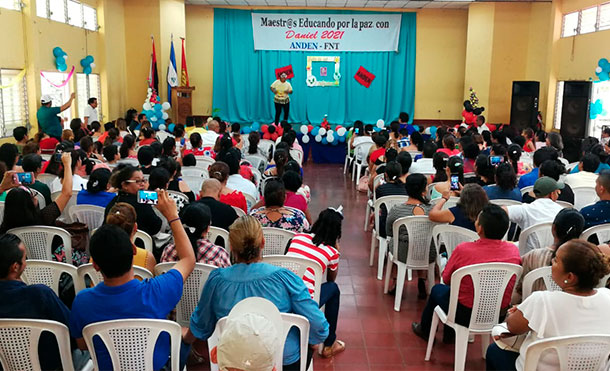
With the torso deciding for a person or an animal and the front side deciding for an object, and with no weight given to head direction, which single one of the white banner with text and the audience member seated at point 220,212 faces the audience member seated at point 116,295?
the white banner with text

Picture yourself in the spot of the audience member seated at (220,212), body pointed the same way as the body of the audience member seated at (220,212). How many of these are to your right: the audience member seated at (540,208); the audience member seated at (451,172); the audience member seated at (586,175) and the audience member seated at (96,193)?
3

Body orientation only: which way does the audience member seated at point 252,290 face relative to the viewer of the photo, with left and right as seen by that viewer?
facing away from the viewer

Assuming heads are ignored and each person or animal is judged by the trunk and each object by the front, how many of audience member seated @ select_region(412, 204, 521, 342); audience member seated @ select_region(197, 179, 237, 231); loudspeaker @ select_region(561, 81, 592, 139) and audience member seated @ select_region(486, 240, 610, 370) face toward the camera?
1

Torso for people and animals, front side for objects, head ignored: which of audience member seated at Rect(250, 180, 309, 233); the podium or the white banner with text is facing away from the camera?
the audience member seated

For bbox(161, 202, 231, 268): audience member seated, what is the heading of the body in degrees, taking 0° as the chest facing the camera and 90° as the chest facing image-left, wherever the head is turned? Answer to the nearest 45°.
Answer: approximately 180°

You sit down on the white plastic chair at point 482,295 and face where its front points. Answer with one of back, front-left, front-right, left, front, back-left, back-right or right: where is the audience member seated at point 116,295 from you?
left

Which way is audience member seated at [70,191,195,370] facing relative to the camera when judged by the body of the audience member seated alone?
away from the camera

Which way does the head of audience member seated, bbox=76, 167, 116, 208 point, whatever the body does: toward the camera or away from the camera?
away from the camera

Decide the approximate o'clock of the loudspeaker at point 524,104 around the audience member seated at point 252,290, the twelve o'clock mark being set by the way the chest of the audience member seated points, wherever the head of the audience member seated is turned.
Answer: The loudspeaker is roughly at 1 o'clock from the audience member seated.

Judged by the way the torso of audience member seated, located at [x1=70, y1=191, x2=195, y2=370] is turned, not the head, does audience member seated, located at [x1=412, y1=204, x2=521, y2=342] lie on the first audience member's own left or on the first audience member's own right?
on the first audience member's own right

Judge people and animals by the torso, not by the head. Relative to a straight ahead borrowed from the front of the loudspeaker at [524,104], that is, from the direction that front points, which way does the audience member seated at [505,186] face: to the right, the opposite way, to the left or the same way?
the opposite way

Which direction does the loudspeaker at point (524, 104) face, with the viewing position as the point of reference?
facing the viewer

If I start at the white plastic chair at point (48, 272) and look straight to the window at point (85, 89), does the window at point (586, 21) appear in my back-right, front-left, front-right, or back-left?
front-right

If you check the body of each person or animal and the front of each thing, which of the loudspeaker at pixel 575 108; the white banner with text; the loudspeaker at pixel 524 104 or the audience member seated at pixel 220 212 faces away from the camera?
the audience member seated

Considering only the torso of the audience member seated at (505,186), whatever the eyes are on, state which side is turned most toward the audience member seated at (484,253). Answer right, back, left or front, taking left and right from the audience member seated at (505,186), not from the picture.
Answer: back

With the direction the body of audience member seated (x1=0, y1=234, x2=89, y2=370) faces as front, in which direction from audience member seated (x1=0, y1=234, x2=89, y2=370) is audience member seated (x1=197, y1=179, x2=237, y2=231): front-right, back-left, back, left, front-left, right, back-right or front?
front

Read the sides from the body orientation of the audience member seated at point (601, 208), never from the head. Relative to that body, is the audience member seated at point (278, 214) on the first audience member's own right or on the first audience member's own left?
on the first audience member's own left

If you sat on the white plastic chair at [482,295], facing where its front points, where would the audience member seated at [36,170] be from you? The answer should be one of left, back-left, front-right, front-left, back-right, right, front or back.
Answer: front-left

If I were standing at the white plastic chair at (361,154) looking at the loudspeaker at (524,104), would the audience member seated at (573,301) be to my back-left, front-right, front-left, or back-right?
back-right

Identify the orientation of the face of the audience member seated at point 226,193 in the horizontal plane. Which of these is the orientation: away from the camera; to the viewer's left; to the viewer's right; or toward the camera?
away from the camera

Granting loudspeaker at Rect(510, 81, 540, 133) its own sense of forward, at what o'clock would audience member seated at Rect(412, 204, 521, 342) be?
The audience member seated is roughly at 12 o'clock from the loudspeaker.
